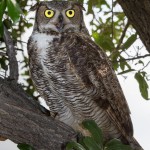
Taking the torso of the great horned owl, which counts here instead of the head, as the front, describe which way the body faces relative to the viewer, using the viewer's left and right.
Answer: facing the viewer and to the left of the viewer

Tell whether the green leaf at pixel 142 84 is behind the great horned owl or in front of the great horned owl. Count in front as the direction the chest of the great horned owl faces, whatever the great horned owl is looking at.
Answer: behind
